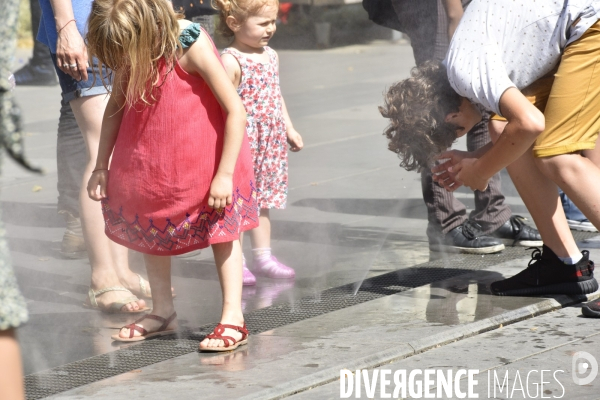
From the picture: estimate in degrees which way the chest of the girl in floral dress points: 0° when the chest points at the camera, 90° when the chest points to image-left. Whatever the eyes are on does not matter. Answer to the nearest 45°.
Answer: approximately 315°

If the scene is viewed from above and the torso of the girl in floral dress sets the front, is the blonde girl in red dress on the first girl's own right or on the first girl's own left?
on the first girl's own right
